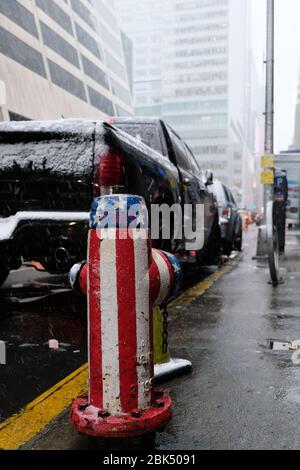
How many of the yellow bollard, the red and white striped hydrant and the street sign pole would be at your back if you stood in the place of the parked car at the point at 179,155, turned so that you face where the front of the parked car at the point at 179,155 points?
2

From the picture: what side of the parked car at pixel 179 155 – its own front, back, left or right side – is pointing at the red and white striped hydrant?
back

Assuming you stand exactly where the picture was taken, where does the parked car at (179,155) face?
facing away from the viewer

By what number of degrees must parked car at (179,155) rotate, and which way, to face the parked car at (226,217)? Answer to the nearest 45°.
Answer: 0° — it already faces it

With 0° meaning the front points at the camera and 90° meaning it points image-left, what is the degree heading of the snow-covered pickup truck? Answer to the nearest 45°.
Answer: approximately 225°

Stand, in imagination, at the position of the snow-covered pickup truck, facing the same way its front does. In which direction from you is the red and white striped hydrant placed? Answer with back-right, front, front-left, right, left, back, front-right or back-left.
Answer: back-right

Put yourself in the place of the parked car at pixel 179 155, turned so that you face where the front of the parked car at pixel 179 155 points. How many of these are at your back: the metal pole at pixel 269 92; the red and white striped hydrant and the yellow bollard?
2
